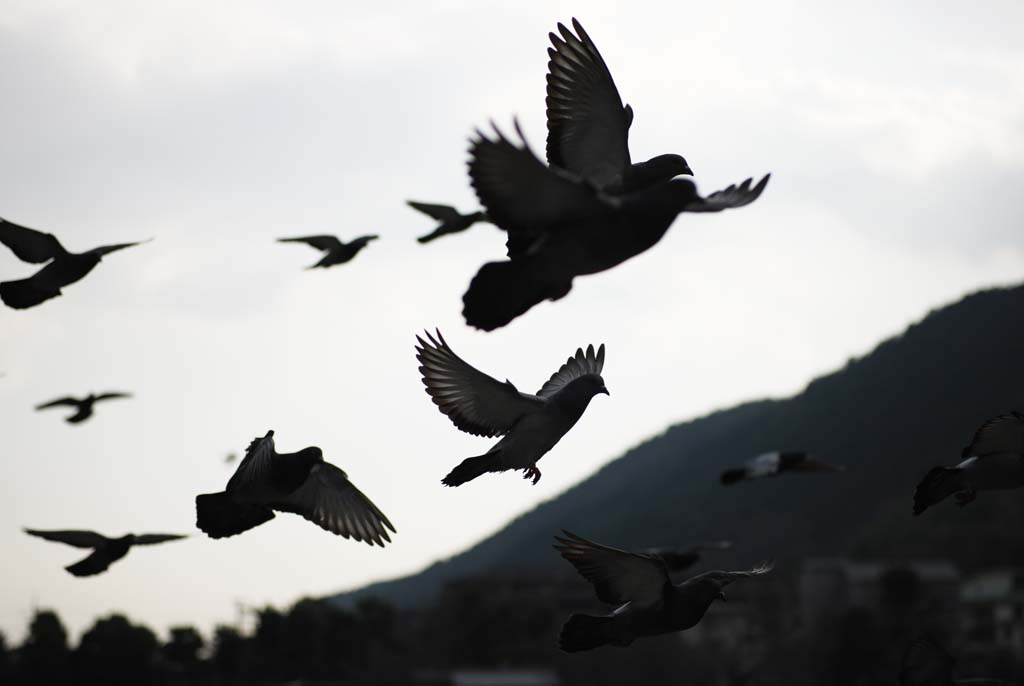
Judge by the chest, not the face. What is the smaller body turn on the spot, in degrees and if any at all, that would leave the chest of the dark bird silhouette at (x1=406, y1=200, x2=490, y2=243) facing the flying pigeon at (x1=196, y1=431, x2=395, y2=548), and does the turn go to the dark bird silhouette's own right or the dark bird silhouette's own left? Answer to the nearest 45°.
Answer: approximately 135° to the dark bird silhouette's own right

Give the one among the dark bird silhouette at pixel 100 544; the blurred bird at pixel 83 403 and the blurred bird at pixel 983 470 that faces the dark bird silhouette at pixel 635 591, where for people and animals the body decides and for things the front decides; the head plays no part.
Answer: the dark bird silhouette at pixel 100 544

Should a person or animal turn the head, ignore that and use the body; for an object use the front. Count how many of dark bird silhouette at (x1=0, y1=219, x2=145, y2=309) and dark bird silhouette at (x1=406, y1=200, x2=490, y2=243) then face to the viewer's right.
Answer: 2

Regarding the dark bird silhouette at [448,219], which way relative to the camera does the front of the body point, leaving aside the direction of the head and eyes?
to the viewer's right

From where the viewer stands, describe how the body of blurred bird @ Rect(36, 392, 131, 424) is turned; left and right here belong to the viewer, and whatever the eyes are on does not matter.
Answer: facing away from the viewer and to the right of the viewer

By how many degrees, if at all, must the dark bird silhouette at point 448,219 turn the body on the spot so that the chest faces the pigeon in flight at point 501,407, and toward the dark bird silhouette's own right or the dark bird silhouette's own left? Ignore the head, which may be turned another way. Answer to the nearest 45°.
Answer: approximately 90° to the dark bird silhouette's own right

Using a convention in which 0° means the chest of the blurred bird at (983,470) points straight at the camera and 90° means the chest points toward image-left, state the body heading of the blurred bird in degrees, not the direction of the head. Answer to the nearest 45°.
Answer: approximately 270°

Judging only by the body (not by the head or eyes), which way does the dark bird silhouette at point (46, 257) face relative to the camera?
to the viewer's right
